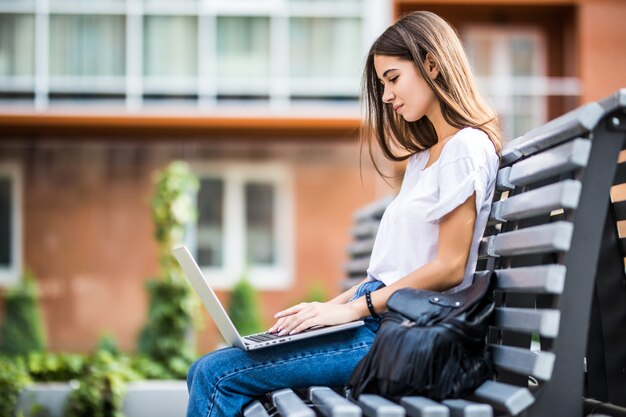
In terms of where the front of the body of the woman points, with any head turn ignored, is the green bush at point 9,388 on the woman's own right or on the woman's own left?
on the woman's own right

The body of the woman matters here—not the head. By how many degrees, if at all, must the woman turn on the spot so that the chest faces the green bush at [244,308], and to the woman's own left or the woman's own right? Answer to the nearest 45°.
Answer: approximately 90° to the woman's own right

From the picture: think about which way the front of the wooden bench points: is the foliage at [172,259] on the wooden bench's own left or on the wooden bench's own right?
on the wooden bench's own right

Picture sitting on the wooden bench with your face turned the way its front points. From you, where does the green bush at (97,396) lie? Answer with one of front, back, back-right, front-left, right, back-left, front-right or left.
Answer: front-right

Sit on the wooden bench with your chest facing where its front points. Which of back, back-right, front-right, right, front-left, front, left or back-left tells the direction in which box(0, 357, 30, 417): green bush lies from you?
front-right

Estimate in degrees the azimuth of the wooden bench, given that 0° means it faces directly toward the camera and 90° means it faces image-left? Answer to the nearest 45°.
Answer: approximately 90°

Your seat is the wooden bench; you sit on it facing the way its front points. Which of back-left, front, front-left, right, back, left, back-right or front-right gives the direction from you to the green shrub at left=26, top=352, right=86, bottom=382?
front-right

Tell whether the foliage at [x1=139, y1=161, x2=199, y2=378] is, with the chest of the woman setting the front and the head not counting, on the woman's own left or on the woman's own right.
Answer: on the woman's own right

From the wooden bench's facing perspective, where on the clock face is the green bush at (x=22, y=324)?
The green bush is roughly at 2 o'clock from the wooden bench.

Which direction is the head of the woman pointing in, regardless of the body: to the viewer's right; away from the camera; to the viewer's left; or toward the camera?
to the viewer's left

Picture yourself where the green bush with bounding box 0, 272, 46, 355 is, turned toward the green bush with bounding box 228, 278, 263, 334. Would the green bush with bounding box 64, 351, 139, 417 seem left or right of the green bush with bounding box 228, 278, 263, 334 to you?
right

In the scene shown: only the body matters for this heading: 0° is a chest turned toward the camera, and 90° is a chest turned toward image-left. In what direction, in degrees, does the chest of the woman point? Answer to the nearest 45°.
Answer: approximately 90°
